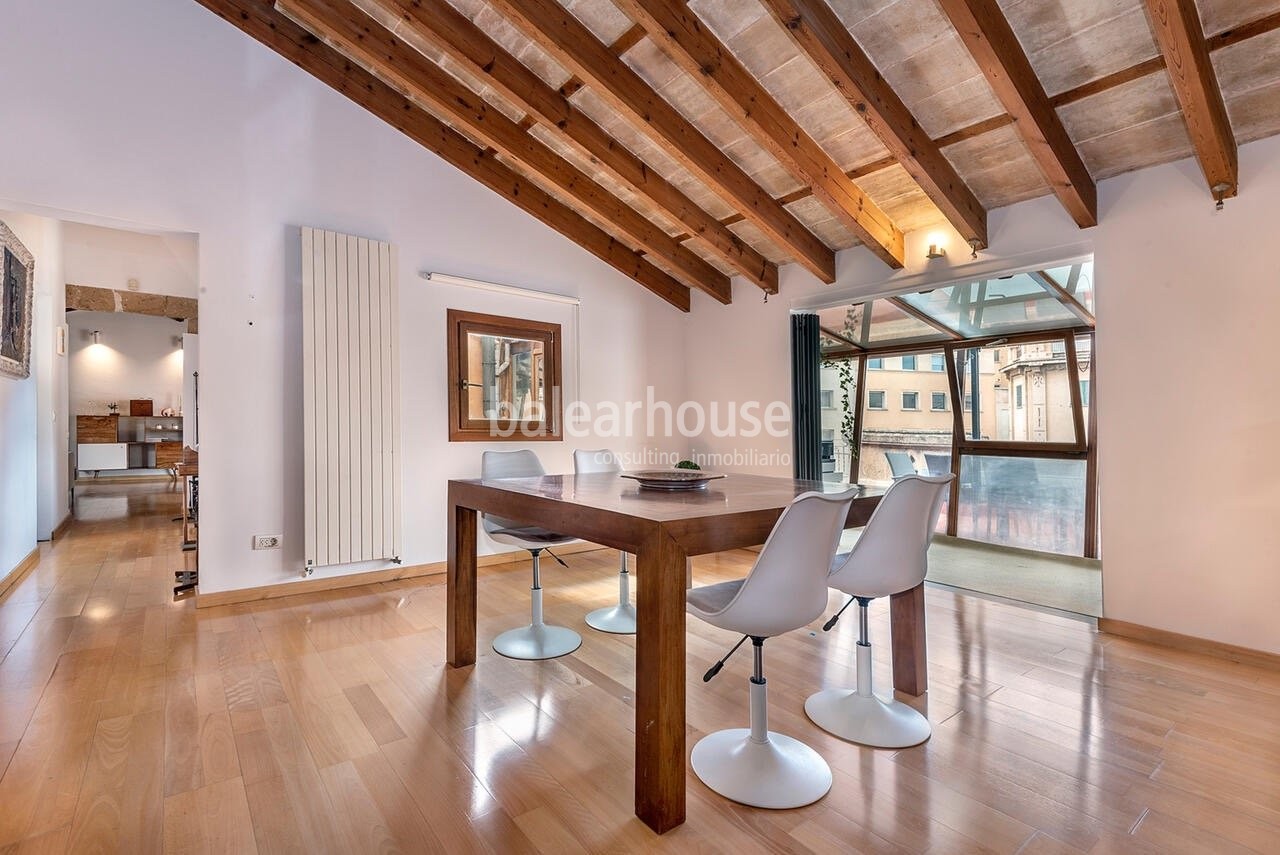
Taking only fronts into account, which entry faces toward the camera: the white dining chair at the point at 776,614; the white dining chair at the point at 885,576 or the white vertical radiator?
the white vertical radiator

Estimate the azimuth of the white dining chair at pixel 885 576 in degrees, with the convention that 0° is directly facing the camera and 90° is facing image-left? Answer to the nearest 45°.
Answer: approximately 135°

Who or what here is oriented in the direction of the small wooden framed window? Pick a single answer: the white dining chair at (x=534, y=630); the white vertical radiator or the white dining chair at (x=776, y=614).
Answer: the white dining chair at (x=776, y=614)

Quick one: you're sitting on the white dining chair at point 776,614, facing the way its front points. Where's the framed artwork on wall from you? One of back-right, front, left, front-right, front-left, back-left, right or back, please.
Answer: front-left

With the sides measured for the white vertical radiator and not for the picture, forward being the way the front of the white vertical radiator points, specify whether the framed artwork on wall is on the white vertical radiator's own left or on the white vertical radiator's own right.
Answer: on the white vertical radiator's own right

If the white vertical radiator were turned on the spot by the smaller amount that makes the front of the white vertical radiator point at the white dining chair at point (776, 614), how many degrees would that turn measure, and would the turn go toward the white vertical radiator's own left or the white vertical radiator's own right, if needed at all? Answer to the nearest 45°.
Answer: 0° — it already faces it

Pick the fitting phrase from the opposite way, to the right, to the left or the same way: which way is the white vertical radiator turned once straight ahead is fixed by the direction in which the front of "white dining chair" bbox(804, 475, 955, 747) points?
the opposite way

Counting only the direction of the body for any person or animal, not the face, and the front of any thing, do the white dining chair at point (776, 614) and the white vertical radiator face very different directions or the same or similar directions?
very different directions

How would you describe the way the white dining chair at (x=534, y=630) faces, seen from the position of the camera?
facing the viewer and to the right of the viewer

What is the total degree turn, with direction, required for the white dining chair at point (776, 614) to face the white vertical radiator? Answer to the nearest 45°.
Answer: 0° — it already faces it

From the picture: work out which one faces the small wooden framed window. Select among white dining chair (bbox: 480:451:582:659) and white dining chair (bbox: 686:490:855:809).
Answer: white dining chair (bbox: 686:490:855:809)

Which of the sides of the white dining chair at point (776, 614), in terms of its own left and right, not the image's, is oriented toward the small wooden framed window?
front

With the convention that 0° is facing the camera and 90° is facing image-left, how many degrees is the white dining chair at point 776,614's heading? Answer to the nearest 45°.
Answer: approximately 135°

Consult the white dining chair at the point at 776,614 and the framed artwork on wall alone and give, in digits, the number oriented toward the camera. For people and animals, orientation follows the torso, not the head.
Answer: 0

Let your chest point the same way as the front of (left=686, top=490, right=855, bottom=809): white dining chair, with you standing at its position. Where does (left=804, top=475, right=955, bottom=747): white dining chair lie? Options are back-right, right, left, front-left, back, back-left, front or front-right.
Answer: right

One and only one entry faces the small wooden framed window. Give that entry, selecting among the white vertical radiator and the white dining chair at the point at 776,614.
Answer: the white dining chair

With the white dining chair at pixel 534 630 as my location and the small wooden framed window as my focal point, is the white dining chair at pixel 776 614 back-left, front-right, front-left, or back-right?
back-right
